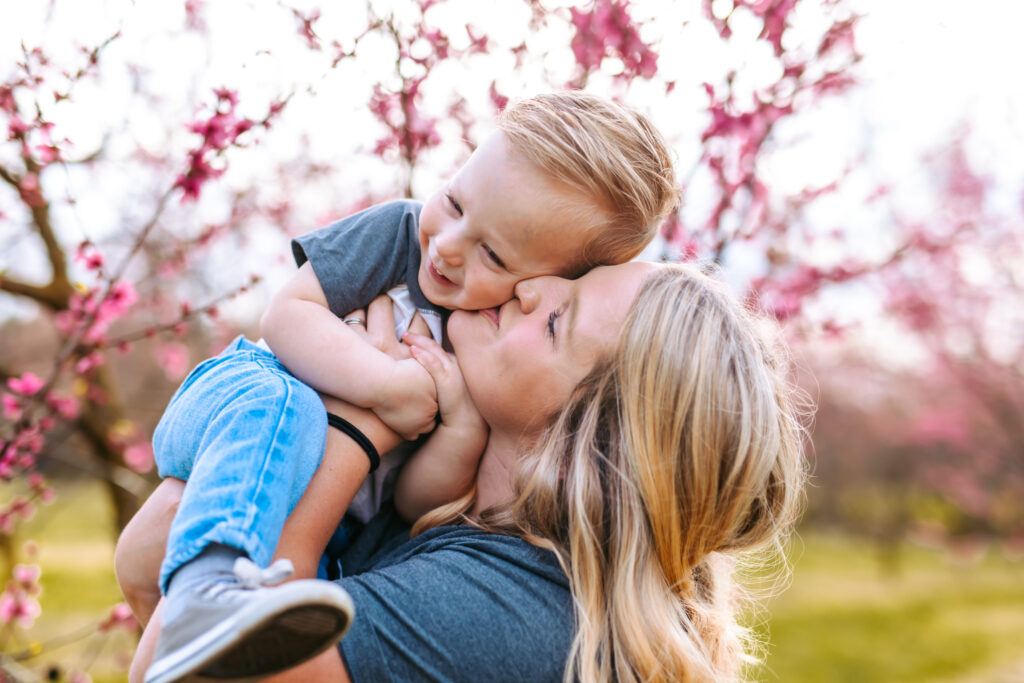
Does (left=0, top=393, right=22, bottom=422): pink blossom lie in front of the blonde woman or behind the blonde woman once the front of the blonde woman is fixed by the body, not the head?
in front

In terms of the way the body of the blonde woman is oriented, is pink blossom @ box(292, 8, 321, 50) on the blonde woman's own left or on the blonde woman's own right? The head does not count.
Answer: on the blonde woman's own right

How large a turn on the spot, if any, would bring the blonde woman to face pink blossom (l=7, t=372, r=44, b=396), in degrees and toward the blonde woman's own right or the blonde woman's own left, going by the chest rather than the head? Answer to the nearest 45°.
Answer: approximately 45° to the blonde woman's own right

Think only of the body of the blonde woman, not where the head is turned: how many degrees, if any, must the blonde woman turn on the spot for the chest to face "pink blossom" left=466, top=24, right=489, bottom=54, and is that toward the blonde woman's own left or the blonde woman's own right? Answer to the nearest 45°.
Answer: approximately 90° to the blonde woman's own right

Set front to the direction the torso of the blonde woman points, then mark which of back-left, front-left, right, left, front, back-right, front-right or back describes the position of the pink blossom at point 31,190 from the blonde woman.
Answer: front-right

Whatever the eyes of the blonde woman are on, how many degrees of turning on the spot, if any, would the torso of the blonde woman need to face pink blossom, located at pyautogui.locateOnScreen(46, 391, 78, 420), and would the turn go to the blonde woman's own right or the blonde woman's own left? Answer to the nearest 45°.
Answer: approximately 45° to the blonde woman's own right

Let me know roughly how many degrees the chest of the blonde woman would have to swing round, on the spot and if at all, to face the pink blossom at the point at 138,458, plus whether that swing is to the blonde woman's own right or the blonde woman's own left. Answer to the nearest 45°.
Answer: approximately 45° to the blonde woman's own right

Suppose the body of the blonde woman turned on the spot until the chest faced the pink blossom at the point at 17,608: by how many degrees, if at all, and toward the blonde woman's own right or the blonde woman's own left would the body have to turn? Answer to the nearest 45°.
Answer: approximately 45° to the blonde woman's own right

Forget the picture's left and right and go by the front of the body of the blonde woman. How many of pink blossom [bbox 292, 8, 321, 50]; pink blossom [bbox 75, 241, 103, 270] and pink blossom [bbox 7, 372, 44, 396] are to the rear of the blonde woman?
0

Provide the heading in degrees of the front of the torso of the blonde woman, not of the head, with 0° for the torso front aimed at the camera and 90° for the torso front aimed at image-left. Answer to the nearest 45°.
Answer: approximately 90°

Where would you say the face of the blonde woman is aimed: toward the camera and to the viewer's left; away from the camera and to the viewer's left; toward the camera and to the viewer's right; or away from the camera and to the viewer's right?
toward the camera and to the viewer's left
